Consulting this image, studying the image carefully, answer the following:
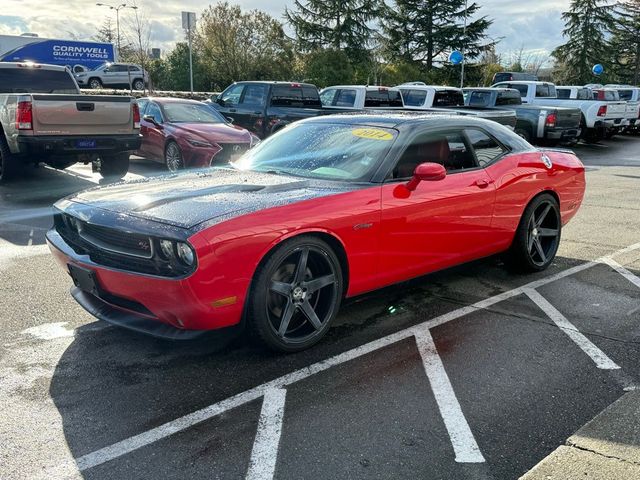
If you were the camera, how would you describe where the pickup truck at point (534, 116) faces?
facing away from the viewer and to the left of the viewer

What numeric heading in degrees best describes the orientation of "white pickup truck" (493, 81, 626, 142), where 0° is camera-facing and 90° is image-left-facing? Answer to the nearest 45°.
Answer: approximately 135°

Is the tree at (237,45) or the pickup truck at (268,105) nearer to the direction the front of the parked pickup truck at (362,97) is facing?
the tree

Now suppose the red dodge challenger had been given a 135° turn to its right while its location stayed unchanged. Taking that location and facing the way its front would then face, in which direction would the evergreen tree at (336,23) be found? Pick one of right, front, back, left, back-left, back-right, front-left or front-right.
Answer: front

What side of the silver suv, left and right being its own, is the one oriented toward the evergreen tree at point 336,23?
back

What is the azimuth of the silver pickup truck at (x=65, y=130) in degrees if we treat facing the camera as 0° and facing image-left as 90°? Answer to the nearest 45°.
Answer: approximately 135°

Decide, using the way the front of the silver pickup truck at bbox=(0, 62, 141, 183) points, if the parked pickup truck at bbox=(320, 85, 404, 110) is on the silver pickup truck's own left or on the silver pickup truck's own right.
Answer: on the silver pickup truck's own right

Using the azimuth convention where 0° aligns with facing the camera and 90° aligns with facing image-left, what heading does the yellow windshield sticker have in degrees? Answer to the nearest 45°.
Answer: approximately 45°
